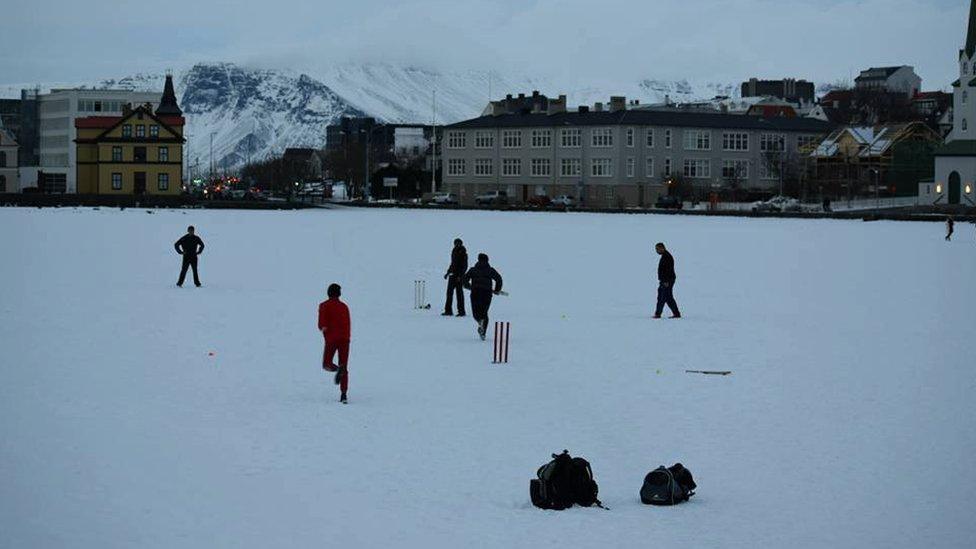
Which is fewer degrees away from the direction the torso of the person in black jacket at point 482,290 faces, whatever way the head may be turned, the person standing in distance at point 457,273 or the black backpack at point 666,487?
the person standing in distance

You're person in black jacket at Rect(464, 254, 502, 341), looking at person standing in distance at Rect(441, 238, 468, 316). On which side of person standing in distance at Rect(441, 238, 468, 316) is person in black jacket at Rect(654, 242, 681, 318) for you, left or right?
right

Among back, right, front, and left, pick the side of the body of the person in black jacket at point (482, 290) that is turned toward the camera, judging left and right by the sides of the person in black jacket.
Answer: back

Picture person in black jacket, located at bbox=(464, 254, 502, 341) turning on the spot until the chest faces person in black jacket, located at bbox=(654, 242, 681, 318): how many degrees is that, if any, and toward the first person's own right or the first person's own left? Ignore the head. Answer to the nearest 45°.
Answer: approximately 45° to the first person's own right

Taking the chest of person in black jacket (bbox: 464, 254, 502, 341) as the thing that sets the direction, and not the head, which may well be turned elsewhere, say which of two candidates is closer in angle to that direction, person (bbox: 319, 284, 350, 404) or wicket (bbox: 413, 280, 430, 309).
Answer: the wicket

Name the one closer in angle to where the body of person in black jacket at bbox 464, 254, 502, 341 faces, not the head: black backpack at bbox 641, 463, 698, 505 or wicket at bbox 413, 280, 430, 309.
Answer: the wicket

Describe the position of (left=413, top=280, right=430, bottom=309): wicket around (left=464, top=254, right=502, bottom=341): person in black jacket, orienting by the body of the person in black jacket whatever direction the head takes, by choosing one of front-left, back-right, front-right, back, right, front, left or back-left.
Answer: front

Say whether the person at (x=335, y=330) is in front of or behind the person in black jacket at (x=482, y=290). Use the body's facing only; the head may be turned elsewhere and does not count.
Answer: behind

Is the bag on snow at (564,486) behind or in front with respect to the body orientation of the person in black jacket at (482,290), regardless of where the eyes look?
behind

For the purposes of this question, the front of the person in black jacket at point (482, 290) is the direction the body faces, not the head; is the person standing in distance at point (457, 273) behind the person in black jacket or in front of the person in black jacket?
in front

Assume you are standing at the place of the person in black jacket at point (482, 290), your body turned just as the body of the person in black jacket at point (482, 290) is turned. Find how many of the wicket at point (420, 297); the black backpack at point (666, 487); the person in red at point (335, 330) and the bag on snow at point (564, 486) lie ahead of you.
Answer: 1

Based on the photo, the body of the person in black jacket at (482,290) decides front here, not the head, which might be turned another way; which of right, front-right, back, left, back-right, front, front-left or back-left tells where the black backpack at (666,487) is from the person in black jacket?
back

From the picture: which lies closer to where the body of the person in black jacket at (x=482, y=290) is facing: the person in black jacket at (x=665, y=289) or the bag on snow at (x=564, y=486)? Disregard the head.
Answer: the person in black jacket
